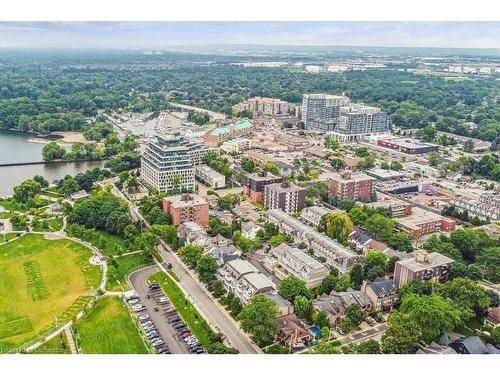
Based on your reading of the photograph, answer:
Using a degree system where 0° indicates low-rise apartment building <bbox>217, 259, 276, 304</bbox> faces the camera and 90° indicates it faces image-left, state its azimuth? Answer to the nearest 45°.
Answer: approximately 45°

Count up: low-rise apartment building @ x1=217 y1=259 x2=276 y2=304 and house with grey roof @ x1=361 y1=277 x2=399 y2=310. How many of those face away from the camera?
0

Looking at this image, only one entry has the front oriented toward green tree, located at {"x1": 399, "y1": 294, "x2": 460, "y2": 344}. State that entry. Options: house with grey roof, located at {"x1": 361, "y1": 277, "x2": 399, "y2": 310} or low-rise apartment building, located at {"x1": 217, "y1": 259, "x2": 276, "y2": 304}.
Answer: the house with grey roof

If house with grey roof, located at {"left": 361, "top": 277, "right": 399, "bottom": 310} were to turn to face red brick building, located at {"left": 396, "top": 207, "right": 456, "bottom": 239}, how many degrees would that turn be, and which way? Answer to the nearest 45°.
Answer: approximately 135° to its left

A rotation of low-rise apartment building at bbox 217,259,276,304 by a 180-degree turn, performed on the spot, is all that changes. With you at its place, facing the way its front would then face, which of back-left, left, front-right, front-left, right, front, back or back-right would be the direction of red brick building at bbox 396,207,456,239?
front

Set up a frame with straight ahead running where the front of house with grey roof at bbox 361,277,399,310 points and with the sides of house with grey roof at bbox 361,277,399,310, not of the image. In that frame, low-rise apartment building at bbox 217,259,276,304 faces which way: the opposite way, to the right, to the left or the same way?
to the right

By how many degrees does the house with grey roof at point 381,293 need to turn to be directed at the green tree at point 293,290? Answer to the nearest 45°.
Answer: approximately 135° to its right

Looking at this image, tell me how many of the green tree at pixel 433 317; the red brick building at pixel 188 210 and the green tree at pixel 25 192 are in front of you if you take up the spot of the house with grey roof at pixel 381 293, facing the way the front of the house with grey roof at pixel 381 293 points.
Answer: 1

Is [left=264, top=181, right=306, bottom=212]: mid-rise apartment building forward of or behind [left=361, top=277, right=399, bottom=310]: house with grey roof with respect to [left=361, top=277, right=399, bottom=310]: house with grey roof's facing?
behind

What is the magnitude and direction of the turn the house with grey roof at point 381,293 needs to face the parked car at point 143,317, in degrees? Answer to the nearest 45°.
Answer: approximately 90° to its right

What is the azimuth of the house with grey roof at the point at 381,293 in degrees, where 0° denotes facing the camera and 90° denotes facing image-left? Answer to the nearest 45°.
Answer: approximately 315°

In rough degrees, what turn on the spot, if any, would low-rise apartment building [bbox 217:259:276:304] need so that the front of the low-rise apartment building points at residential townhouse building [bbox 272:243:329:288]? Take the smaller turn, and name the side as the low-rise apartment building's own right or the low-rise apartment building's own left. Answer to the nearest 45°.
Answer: approximately 180°

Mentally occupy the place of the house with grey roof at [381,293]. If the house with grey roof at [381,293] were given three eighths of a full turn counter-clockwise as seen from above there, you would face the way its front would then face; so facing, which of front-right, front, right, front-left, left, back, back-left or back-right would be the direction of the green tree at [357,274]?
front-left

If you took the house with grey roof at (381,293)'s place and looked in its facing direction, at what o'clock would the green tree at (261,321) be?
The green tree is roughly at 3 o'clock from the house with grey roof.

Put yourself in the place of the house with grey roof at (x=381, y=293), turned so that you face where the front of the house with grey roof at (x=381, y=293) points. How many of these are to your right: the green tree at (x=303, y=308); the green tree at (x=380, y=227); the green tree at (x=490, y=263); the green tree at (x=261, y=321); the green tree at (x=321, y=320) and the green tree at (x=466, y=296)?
3

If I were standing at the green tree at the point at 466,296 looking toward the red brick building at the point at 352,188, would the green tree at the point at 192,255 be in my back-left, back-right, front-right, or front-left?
front-left

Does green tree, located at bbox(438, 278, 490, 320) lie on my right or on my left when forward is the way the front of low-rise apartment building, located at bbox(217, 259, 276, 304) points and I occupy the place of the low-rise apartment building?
on my left
